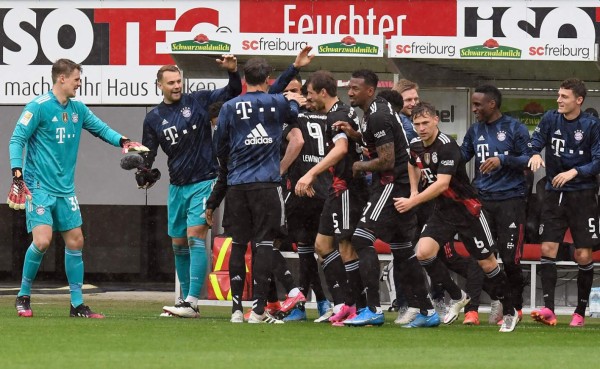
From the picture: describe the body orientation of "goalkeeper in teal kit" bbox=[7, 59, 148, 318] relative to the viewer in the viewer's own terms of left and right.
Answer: facing the viewer and to the right of the viewer

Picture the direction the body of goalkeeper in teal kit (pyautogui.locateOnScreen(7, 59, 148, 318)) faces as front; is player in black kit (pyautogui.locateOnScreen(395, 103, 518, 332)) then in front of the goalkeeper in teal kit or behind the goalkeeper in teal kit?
in front

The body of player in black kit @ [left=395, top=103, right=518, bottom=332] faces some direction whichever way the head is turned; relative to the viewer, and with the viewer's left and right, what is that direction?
facing the viewer and to the left of the viewer

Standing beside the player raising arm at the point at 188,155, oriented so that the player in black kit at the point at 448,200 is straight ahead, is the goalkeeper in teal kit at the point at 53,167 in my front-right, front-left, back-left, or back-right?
back-right

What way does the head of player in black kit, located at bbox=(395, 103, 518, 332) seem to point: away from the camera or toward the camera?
toward the camera

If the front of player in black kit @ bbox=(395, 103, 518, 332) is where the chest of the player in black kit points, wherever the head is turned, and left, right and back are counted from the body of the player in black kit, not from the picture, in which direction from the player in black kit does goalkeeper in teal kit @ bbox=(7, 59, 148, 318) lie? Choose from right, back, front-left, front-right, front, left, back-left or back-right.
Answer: front-right

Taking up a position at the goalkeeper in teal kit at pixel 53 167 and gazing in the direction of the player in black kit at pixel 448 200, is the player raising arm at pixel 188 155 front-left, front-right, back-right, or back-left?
front-left

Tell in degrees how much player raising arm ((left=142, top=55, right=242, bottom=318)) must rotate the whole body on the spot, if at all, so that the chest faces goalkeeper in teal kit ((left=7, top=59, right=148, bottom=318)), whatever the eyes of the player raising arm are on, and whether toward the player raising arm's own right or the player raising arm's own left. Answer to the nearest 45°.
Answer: approximately 45° to the player raising arm's own right

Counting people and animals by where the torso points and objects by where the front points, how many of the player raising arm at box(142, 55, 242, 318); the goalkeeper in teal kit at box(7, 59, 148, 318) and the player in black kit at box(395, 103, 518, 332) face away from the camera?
0

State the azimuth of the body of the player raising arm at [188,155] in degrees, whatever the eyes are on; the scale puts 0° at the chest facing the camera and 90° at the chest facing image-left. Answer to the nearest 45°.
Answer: approximately 45°

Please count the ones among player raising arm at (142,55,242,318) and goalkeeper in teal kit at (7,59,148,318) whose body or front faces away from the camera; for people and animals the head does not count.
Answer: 0

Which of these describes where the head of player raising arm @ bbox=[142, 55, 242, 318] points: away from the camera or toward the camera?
toward the camera

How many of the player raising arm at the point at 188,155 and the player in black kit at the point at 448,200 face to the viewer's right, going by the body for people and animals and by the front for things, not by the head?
0

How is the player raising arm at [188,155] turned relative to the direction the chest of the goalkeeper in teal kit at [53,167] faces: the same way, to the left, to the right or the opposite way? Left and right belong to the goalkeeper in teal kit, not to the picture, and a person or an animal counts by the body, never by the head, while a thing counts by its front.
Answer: to the right
